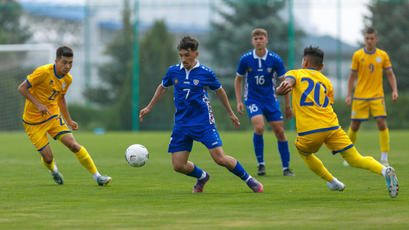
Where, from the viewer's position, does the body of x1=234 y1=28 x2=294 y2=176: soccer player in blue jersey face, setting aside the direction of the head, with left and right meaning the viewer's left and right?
facing the viewer

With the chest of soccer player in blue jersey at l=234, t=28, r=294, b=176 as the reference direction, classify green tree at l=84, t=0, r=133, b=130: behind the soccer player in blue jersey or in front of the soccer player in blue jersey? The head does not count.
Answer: behind

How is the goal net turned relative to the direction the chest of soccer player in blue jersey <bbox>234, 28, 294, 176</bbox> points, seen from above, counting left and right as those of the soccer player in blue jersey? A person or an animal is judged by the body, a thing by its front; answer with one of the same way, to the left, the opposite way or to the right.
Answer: the same way

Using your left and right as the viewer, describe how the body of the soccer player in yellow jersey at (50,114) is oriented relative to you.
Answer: facing the viewer and to the right of the viewer

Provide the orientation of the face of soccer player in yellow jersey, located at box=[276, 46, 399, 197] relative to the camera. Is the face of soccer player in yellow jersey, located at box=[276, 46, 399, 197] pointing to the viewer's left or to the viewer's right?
to the viewer's left

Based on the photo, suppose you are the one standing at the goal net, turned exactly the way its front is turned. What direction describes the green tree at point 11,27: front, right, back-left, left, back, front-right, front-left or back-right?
back

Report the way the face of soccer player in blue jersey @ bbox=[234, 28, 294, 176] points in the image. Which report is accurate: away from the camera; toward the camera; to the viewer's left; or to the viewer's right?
toward the camera

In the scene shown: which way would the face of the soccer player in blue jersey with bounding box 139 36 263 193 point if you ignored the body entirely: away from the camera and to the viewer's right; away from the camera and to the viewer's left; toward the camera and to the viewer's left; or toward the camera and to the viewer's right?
toward the camera and to the viewer's left

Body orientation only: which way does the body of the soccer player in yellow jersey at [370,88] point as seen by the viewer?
toward the camera

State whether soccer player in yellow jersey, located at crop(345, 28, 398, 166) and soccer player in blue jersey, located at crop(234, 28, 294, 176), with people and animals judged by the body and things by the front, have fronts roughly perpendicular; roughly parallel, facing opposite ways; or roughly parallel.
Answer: roughly parallel

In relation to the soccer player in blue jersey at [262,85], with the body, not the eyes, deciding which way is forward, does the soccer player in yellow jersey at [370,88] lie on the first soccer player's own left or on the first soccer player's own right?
on the first soccer player's own left

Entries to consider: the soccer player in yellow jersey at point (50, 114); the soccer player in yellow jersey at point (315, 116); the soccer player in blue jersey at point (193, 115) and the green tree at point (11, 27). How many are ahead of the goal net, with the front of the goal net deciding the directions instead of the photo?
3

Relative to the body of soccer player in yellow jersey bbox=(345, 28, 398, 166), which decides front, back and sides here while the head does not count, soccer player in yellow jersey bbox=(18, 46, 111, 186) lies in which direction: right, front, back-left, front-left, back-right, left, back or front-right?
front-right

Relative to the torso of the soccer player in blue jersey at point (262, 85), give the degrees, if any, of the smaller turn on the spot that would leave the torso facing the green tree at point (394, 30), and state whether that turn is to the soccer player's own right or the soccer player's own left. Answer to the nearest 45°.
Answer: approximately 180°

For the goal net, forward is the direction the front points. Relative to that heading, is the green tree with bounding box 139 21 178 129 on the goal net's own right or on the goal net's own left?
on the goal net's own left

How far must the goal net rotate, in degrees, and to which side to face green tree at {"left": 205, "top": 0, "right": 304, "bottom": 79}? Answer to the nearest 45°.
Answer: approximately 90° to its left

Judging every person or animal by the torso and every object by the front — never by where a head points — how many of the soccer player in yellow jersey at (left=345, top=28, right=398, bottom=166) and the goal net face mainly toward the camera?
2
